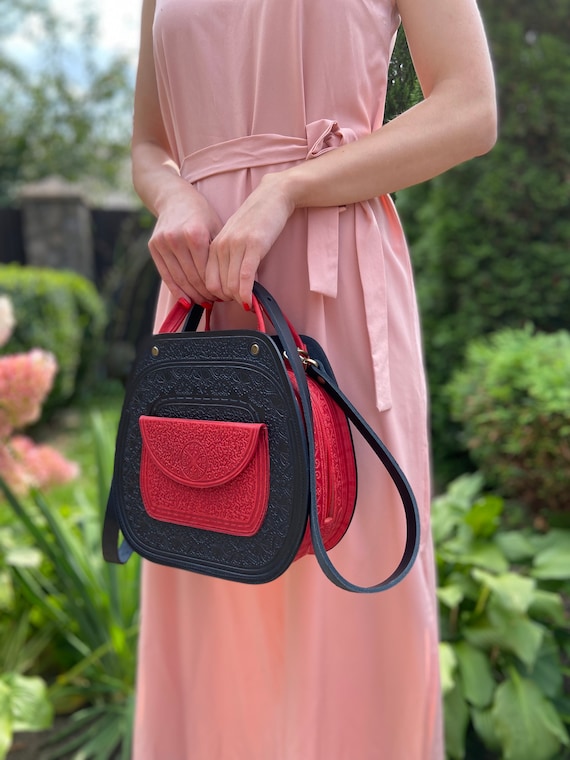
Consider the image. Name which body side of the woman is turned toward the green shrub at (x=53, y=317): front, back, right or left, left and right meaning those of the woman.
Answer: right

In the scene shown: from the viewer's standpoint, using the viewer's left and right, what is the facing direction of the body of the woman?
facing the viewer and to the left of the viewer

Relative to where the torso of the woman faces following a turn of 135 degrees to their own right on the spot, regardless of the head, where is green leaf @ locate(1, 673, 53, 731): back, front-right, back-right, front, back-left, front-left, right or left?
front-left
